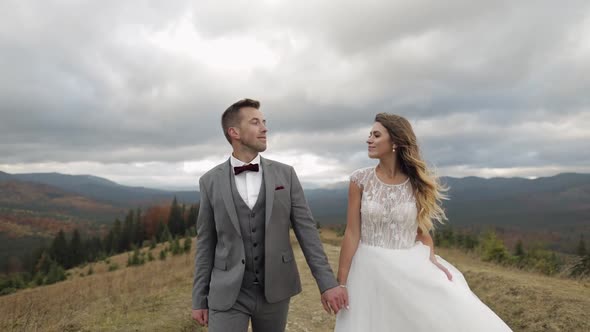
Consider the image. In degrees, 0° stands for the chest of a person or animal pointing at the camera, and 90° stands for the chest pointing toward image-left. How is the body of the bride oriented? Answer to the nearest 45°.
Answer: approximately 0°

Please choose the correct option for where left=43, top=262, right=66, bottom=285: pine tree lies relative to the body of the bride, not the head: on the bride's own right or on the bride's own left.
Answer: on the bride's own right

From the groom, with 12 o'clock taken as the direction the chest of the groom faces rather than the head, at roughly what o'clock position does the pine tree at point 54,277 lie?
The pine tree is roughly at 5 o'clock from the groom.

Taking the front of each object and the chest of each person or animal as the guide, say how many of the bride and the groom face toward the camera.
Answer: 2

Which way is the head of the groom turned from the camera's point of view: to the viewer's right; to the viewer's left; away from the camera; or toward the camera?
to the viewer's right

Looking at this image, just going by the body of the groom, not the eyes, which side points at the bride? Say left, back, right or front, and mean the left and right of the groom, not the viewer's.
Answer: left

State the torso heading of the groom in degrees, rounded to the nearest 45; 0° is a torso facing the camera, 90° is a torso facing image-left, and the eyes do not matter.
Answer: approximately 0°

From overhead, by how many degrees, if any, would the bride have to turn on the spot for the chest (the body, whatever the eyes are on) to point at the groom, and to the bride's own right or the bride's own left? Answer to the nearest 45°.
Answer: approximately 45° to the bride's own right
